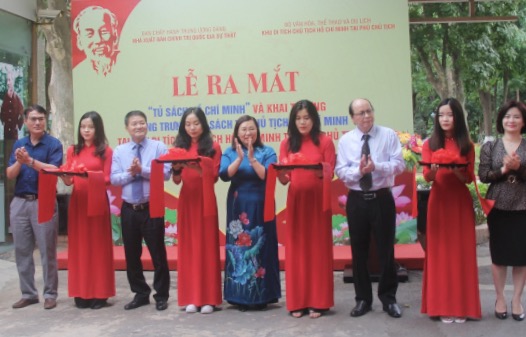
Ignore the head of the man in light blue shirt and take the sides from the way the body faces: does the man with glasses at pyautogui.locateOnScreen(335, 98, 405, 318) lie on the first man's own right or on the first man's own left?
on the first man's own left

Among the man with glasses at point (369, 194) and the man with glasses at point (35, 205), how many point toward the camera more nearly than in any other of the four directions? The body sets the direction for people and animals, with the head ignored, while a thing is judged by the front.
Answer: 2

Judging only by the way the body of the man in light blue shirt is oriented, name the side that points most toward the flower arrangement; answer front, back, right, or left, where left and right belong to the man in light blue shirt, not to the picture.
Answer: left

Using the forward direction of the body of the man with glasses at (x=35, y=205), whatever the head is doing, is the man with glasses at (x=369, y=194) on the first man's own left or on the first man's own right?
on the first man's own left

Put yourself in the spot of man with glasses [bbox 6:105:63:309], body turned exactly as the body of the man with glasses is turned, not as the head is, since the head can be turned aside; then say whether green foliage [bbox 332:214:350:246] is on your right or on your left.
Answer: on your left

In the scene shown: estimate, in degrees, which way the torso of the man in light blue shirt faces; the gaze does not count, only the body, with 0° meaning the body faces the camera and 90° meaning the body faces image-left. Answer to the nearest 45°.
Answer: approximately 0°

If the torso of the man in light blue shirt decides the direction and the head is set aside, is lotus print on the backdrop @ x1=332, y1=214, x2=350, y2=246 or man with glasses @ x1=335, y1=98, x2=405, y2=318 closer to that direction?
the man with glasses

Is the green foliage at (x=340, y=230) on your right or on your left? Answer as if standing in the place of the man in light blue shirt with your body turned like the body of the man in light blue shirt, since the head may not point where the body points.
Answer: on your left
